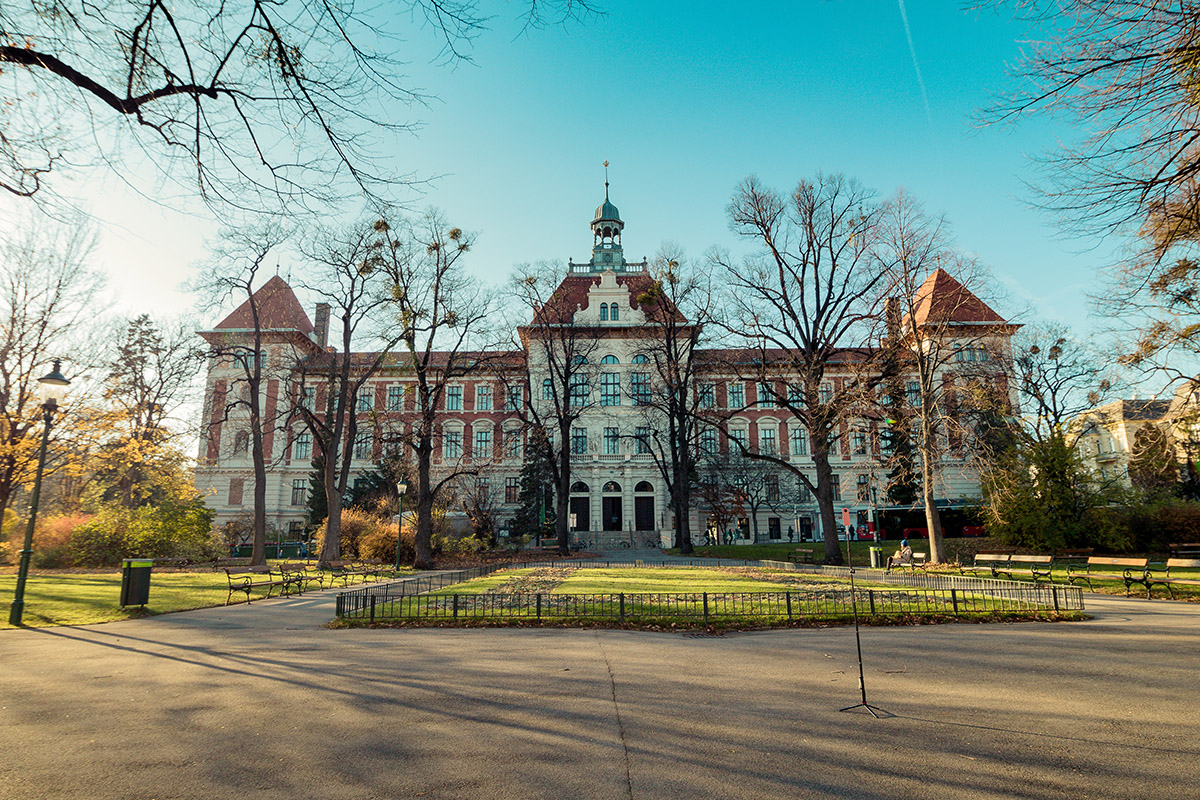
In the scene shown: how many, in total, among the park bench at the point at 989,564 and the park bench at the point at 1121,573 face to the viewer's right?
0

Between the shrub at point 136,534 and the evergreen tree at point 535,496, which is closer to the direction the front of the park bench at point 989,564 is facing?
the shrub

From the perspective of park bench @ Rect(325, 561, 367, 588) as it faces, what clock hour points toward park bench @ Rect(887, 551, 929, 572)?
park bench @ Rect(887, 551, 929, 572) is roughly at 11 o'clock from park bench @ Rect(325, 561, 367, 588).

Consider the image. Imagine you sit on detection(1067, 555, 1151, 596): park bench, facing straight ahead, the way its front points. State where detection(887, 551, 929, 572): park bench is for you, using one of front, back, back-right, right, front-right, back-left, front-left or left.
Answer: right

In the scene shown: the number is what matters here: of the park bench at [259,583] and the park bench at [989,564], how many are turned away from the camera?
0

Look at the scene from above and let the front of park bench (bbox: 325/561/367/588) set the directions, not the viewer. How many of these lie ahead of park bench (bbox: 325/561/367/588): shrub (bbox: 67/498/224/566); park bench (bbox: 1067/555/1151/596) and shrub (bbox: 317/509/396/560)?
1

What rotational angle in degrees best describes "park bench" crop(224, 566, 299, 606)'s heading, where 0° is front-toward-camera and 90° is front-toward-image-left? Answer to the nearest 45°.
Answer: approximately 315°

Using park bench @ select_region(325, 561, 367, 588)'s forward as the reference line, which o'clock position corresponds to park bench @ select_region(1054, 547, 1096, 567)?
park bench @ select_region(1054, 547, 1096, 567) is roughly at 11 o'clock from park bench @ select_region(325, 561, 367, 588).

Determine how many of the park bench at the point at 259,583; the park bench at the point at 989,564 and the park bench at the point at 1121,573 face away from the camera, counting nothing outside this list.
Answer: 0

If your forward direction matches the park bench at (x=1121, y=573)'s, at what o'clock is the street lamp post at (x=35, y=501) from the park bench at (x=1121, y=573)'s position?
The street lamp post is roughly at 12 o'clock from the park bench.

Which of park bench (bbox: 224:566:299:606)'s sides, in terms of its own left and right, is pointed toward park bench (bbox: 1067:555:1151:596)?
front

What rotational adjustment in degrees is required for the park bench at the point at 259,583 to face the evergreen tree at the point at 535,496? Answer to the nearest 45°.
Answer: approximately 90° to its left

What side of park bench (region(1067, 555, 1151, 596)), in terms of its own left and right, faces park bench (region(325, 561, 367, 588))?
front

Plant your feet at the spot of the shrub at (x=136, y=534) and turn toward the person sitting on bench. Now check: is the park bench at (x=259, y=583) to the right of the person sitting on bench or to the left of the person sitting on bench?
right

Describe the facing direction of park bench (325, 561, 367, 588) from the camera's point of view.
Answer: facing the viewer and to the right of the viewer
